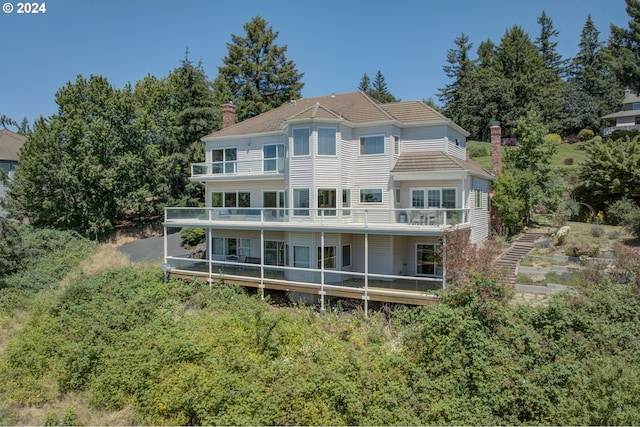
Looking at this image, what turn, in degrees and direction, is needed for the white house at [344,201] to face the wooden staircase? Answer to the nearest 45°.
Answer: approximately 90° to its left

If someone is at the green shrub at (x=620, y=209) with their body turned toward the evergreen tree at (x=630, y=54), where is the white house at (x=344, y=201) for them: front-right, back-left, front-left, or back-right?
back-left

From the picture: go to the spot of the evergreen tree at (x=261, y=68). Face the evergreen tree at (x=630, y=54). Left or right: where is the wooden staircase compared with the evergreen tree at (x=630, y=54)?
right

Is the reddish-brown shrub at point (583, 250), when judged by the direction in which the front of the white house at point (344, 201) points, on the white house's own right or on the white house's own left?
on the white house's own left

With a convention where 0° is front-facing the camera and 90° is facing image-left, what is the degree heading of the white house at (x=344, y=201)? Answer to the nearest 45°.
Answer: approximately 0°

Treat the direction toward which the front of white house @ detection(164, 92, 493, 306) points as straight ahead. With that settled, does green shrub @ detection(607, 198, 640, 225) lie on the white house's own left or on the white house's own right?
on the white house's own left

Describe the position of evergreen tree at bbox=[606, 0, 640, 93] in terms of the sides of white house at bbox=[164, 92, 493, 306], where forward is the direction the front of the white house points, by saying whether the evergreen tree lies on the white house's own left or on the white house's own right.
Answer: on the white house's own left

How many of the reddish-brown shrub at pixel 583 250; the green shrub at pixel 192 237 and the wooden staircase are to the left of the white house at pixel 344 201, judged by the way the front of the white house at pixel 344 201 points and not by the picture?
2

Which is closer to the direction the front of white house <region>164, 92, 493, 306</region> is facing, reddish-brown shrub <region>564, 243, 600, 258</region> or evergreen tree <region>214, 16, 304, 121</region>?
the reddish-brown shrub

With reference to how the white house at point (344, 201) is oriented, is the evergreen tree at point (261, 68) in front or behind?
behind
